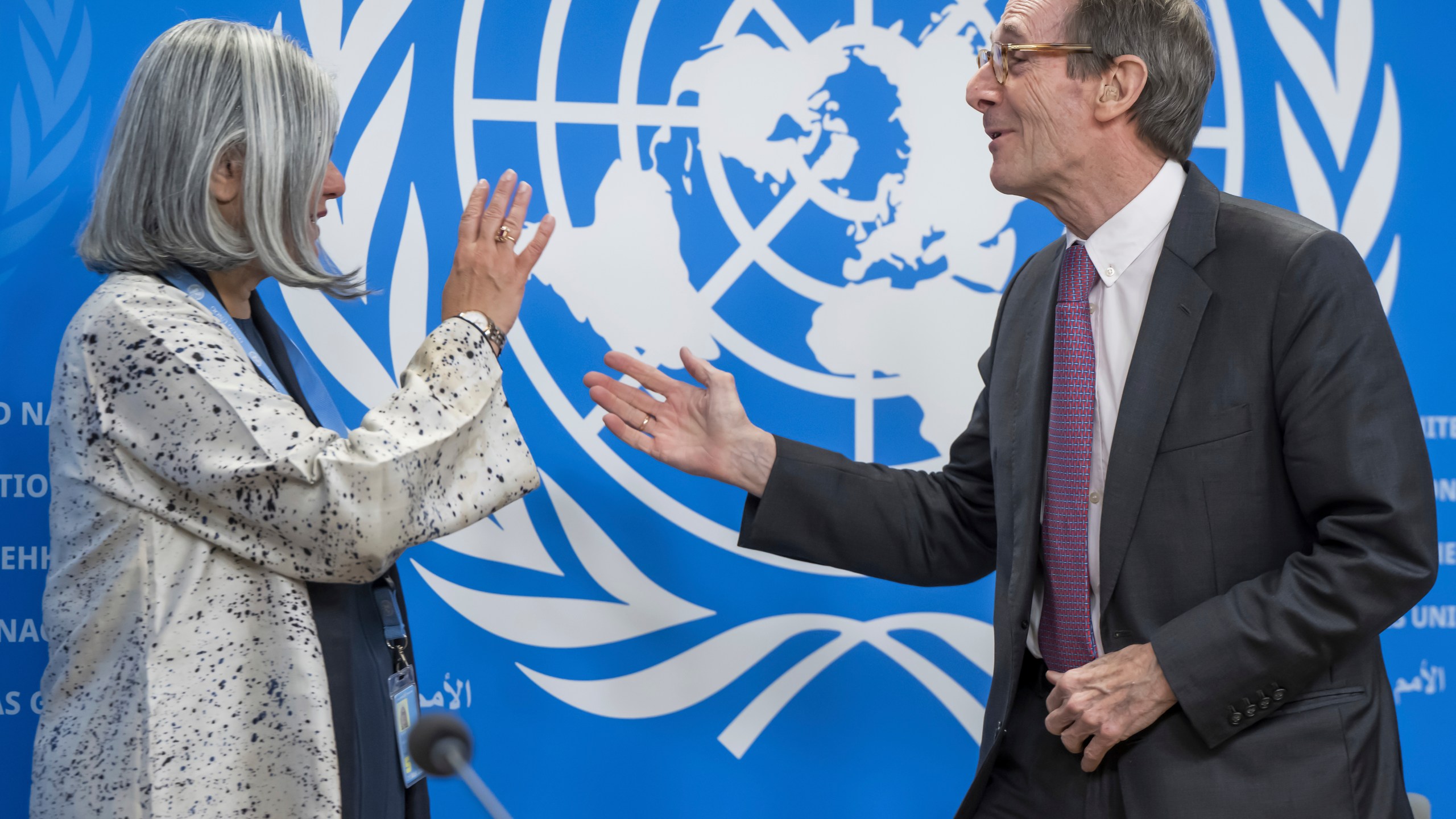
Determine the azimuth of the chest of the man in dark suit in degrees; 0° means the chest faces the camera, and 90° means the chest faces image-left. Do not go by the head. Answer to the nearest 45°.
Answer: approximately 45°

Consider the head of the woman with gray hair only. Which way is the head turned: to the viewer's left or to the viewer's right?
to the viewer's right

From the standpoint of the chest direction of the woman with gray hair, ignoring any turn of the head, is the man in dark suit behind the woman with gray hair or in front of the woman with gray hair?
in front

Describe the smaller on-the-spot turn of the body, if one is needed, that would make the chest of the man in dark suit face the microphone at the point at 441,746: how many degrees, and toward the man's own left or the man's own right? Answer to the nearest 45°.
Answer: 0° — they already face it

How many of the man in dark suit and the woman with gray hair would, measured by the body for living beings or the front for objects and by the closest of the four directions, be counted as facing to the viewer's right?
1

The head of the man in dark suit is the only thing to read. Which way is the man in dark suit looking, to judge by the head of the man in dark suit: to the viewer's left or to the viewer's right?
to the viewer's left

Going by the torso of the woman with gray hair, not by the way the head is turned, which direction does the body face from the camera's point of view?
to the viewer's right

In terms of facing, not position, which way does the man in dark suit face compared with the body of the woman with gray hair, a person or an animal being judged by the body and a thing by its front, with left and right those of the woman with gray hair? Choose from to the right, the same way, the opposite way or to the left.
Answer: the opposite way

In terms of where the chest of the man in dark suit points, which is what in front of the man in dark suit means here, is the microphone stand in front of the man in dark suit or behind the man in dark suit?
in front
